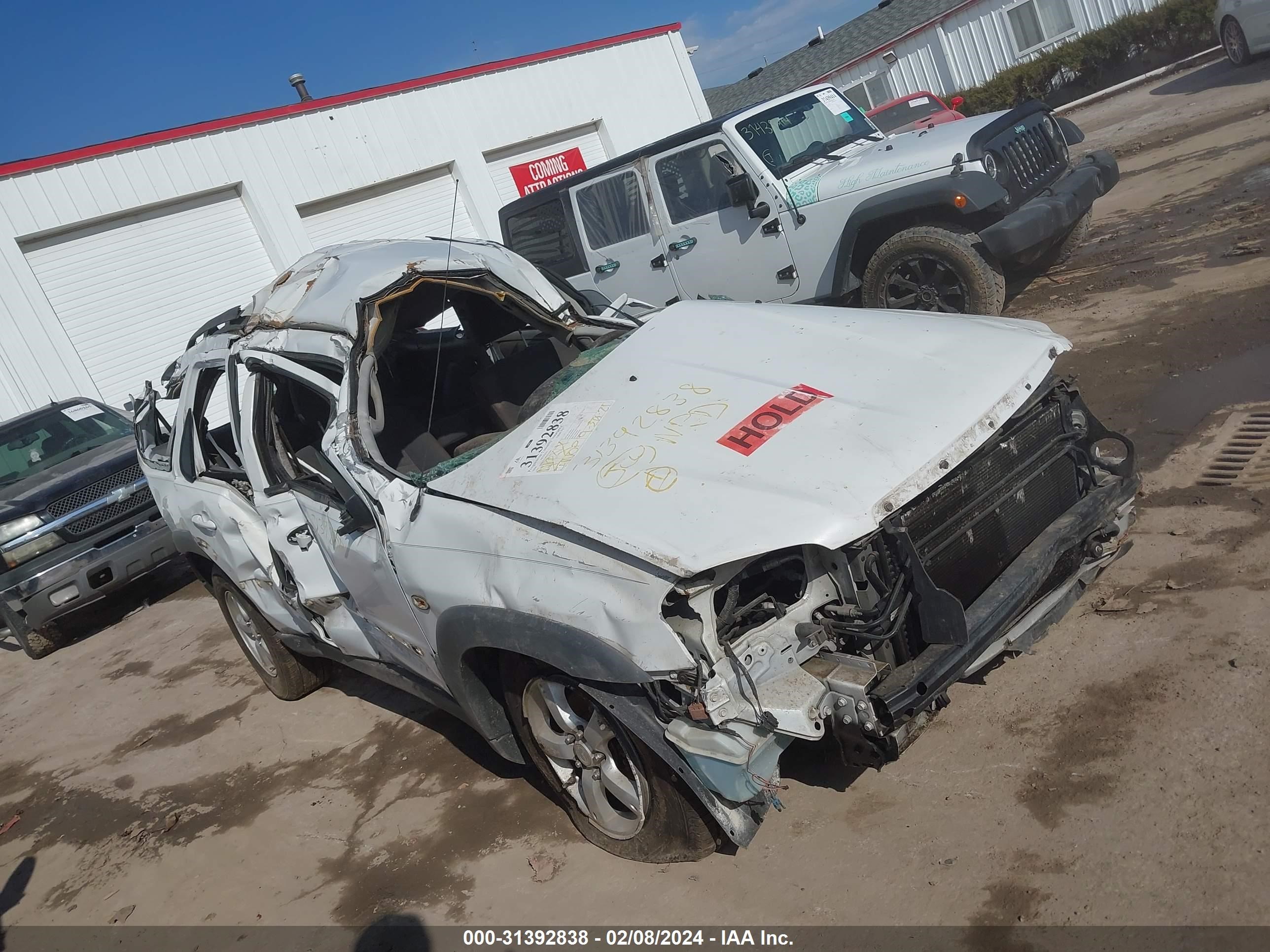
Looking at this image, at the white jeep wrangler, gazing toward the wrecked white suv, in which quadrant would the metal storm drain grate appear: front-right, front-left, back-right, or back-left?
front-left

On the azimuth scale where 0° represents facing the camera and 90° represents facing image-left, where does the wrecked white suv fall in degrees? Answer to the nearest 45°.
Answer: approximately 315°

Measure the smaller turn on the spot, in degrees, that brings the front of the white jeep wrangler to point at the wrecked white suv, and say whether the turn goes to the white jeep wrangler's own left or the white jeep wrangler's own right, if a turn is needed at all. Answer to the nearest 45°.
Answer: approximately 45° to the white jeep wrangler's own right

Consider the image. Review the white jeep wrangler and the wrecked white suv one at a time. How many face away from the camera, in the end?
0

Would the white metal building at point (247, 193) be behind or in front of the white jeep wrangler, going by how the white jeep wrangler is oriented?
behind

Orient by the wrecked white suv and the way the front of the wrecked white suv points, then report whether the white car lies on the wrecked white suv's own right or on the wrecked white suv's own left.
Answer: on the wrecked white suv's own left

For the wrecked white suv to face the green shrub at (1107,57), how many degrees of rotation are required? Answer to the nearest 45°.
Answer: approximately 90° to its left

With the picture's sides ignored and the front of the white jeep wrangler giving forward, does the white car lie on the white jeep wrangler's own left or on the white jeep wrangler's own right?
on the white jeep wrangler's own left

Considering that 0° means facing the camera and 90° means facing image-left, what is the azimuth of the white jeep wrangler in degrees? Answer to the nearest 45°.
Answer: approximately 315°

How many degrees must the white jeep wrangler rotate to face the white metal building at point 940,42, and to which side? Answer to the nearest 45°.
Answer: approximately 135° to its left

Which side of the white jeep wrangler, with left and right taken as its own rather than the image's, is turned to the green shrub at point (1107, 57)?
left

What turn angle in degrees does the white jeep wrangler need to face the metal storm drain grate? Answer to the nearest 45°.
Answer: approximately 45° to its right

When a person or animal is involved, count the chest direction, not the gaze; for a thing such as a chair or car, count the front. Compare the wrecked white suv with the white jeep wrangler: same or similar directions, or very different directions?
same or similar directions

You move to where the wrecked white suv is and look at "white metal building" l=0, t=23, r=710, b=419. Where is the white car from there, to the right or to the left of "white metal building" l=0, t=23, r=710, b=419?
right
